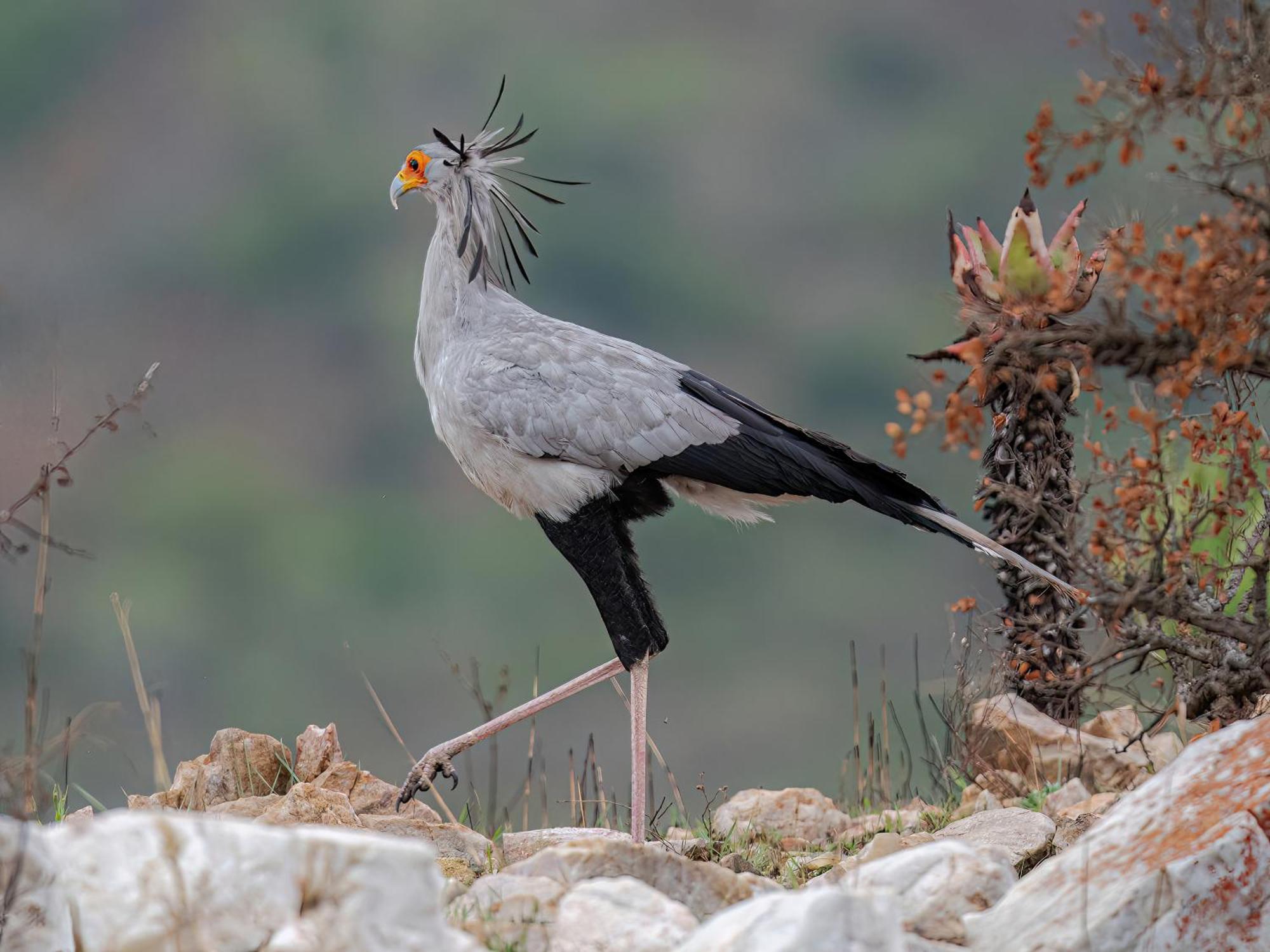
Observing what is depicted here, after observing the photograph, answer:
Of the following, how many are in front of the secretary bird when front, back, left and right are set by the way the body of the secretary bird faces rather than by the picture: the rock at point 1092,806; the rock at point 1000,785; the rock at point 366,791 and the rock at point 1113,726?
1

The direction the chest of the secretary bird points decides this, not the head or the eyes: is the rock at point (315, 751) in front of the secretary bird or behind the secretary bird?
in front

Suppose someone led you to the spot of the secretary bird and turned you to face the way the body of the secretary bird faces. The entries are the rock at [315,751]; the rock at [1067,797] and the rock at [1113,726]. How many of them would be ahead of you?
1

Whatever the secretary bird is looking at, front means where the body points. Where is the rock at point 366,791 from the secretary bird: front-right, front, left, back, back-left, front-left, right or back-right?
front

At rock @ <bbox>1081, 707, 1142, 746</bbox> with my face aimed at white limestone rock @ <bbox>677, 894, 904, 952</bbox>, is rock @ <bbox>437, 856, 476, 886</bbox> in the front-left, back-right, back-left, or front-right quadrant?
front-right

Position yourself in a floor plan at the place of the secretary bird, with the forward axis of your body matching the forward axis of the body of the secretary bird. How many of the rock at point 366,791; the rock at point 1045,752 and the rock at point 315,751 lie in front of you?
2

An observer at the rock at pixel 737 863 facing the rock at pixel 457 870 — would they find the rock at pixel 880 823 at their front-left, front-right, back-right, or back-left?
back-right

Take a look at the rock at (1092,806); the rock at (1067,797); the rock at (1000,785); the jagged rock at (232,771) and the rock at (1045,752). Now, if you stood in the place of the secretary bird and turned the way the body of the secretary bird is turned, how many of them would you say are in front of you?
1

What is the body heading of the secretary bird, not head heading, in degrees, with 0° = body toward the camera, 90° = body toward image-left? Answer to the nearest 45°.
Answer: approximately 90°

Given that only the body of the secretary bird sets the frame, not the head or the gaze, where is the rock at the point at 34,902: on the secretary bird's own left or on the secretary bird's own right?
on the secretary bird's own left

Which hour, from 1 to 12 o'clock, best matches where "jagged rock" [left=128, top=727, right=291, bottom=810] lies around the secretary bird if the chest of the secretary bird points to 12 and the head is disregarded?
The jagged rock is roughly at 12 o'clock from the secretary bird.

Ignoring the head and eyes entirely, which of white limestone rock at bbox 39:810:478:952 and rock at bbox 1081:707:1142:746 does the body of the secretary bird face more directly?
the white limestone rock

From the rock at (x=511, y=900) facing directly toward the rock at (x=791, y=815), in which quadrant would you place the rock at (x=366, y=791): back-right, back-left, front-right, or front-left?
front-left

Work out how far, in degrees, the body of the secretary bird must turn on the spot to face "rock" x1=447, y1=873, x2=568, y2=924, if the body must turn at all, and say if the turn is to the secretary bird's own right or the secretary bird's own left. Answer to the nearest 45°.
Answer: approximately 90° to the secretary bird's own left

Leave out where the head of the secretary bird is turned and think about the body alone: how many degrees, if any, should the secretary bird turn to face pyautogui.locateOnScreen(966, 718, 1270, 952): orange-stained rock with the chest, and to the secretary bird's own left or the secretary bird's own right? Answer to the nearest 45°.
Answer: approximately 135° to the secretary bird's own left

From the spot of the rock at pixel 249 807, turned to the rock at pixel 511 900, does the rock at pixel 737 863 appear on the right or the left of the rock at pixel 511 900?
left
